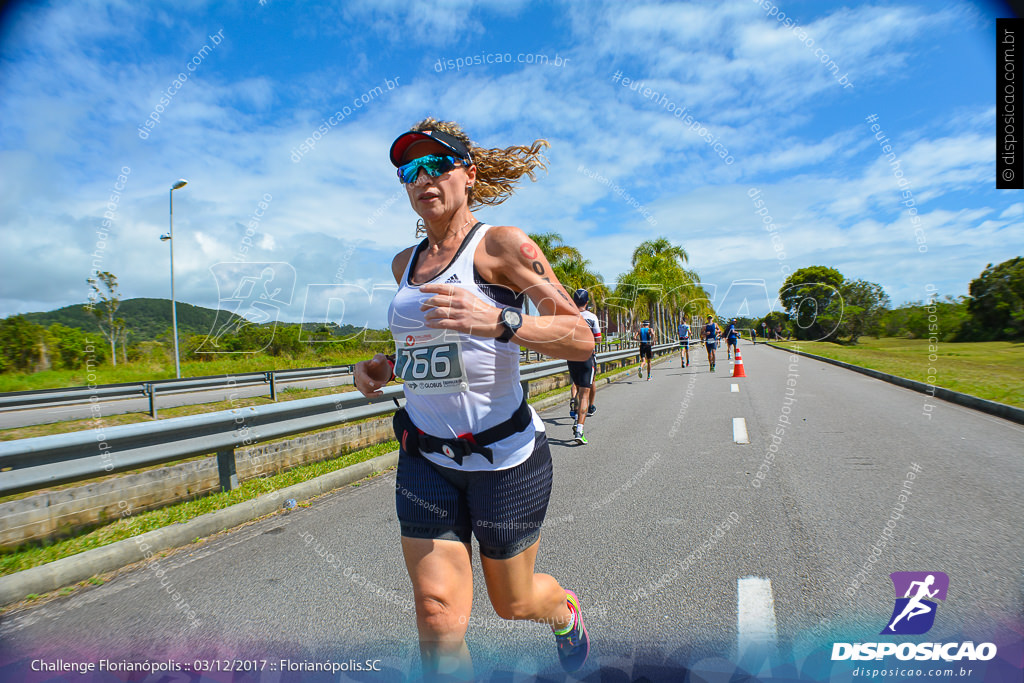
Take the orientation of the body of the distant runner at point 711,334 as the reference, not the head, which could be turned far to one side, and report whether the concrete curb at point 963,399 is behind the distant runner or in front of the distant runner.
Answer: in front

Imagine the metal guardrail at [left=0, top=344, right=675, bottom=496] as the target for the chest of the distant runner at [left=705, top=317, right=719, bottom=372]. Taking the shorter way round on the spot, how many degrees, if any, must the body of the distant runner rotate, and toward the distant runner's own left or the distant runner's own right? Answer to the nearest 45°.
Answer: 0° — they already face it

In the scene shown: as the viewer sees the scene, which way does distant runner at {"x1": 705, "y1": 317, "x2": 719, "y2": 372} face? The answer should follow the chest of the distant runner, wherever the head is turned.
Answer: toward the camera

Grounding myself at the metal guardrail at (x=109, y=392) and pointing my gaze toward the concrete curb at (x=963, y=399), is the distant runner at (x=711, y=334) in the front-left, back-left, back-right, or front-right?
front-left

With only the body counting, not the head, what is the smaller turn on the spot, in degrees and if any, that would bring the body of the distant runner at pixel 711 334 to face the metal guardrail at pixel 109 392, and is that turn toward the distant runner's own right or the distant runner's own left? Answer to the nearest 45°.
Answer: approximately 45° to the distant runner's own right

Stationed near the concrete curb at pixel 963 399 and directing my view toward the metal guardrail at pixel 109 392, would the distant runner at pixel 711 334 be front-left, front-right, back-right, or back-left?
front-right
